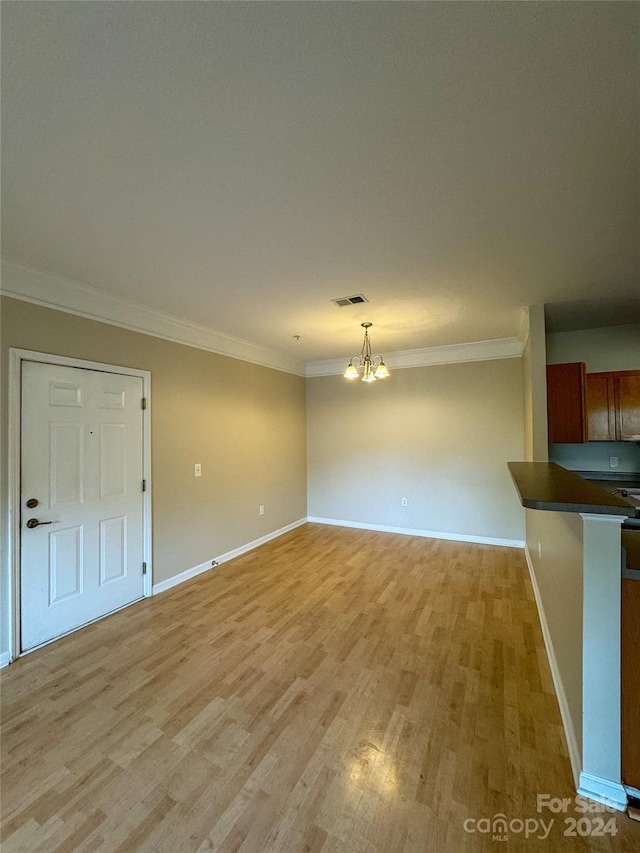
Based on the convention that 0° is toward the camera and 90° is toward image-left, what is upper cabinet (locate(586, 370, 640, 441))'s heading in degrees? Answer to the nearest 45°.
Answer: approximately 0°

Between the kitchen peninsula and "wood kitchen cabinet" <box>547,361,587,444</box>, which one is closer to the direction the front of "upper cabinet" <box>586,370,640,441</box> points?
the kitchen peninsula

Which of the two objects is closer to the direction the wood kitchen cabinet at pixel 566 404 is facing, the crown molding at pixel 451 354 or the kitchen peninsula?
the kitchen peninsula

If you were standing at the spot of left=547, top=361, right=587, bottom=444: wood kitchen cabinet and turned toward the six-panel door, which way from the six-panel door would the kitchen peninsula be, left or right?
left

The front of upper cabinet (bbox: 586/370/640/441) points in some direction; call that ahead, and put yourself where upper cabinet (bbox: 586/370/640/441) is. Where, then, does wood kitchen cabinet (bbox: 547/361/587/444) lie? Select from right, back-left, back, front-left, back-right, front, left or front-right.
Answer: front-right

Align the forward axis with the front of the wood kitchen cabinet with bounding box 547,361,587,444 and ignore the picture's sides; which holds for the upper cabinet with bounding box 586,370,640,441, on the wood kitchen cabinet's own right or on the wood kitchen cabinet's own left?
on the wood kitchen cabinet's own left

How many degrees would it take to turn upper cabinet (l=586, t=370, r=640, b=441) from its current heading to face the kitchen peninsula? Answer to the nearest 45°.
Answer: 0° — it already faces it
